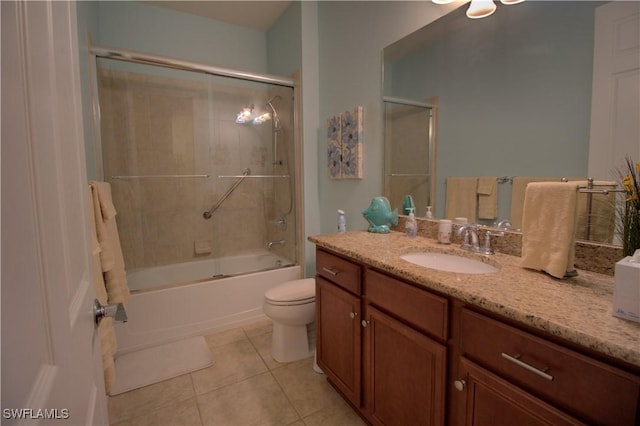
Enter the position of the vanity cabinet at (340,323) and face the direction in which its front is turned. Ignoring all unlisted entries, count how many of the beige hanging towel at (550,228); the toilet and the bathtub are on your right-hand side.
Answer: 2

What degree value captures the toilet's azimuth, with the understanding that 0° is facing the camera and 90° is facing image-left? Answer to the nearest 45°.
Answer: approximately 45°

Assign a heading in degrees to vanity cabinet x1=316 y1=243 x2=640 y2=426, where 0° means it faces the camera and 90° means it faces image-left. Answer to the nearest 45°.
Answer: approximately 45°

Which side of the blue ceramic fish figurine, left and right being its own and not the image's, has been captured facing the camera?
left
